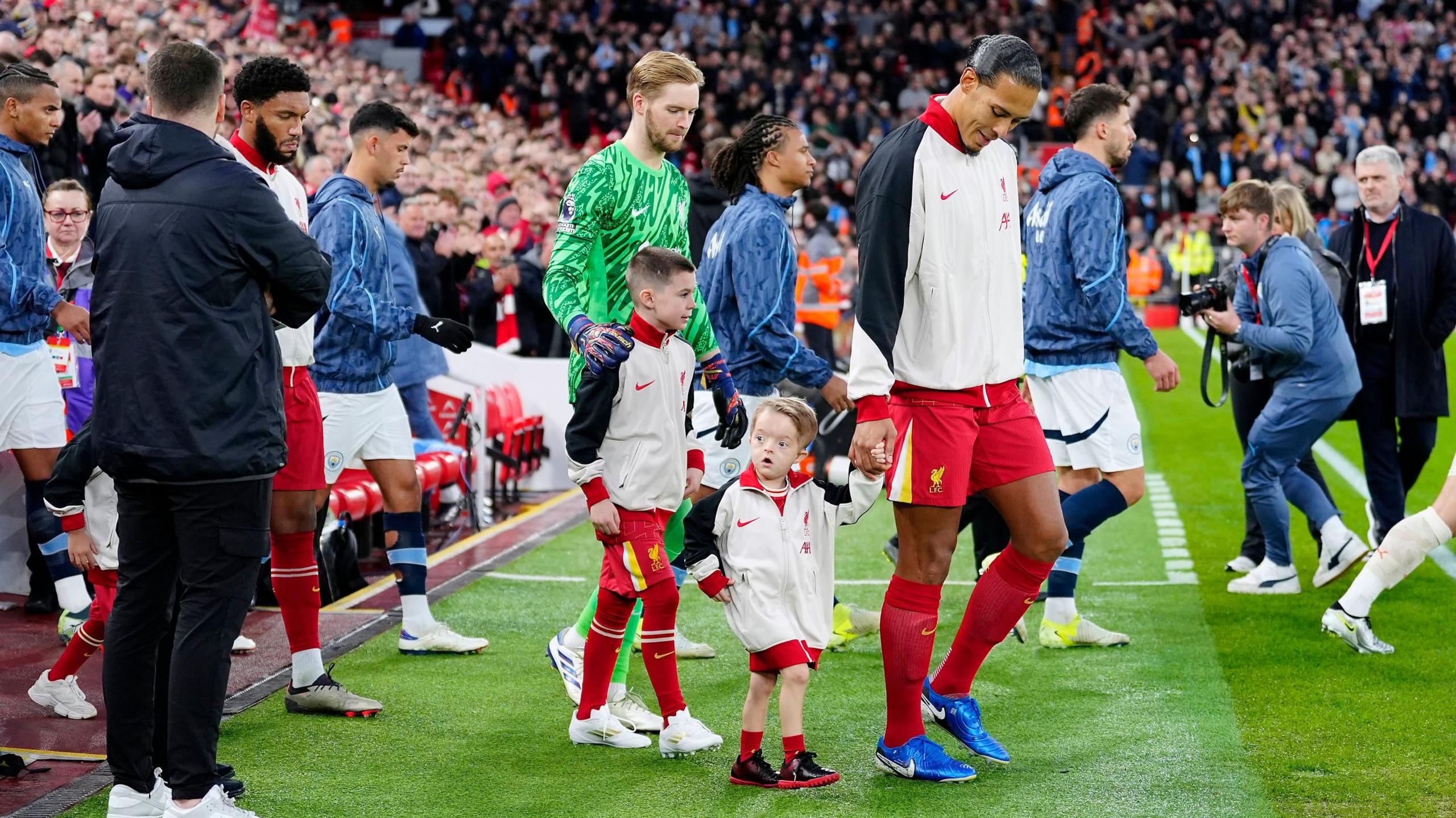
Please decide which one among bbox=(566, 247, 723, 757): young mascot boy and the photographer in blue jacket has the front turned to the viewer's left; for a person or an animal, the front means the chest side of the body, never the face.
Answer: the photographer in blue jacket

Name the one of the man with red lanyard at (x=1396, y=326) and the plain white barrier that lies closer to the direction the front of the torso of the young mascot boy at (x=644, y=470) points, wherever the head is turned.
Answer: the man with red lanyard

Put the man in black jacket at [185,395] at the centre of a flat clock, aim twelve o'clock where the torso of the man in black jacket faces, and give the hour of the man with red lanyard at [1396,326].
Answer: The man with red lanyard is roughly at 1 o'clock from the man in black jacket.

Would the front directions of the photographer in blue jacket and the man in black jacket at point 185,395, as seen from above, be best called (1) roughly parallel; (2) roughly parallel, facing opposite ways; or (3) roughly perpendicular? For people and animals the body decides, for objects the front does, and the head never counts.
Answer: roughly perpendicular

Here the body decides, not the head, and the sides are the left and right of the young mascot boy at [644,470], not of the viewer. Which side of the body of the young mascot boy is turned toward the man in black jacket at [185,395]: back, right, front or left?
right

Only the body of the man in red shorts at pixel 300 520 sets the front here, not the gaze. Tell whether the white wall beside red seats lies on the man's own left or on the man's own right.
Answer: on the man's own left

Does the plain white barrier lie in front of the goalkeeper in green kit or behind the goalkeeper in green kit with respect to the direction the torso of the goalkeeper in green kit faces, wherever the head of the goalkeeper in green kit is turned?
behind

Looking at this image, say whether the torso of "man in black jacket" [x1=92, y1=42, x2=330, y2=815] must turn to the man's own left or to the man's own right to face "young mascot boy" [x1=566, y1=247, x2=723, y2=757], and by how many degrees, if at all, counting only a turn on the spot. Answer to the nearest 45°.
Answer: approximately 45° to the man's own right

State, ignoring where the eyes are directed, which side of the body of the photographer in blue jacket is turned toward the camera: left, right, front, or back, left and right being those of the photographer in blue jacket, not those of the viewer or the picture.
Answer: left
